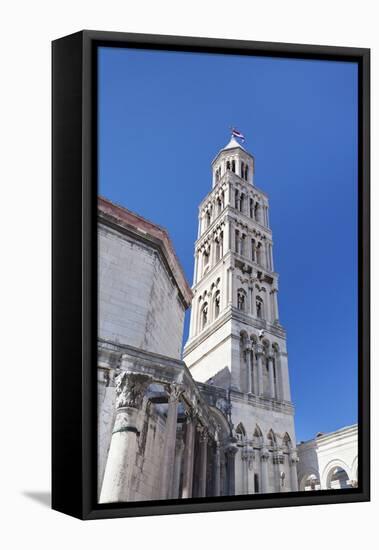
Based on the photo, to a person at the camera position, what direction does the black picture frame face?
facing the viewer and to the right of the viewer
